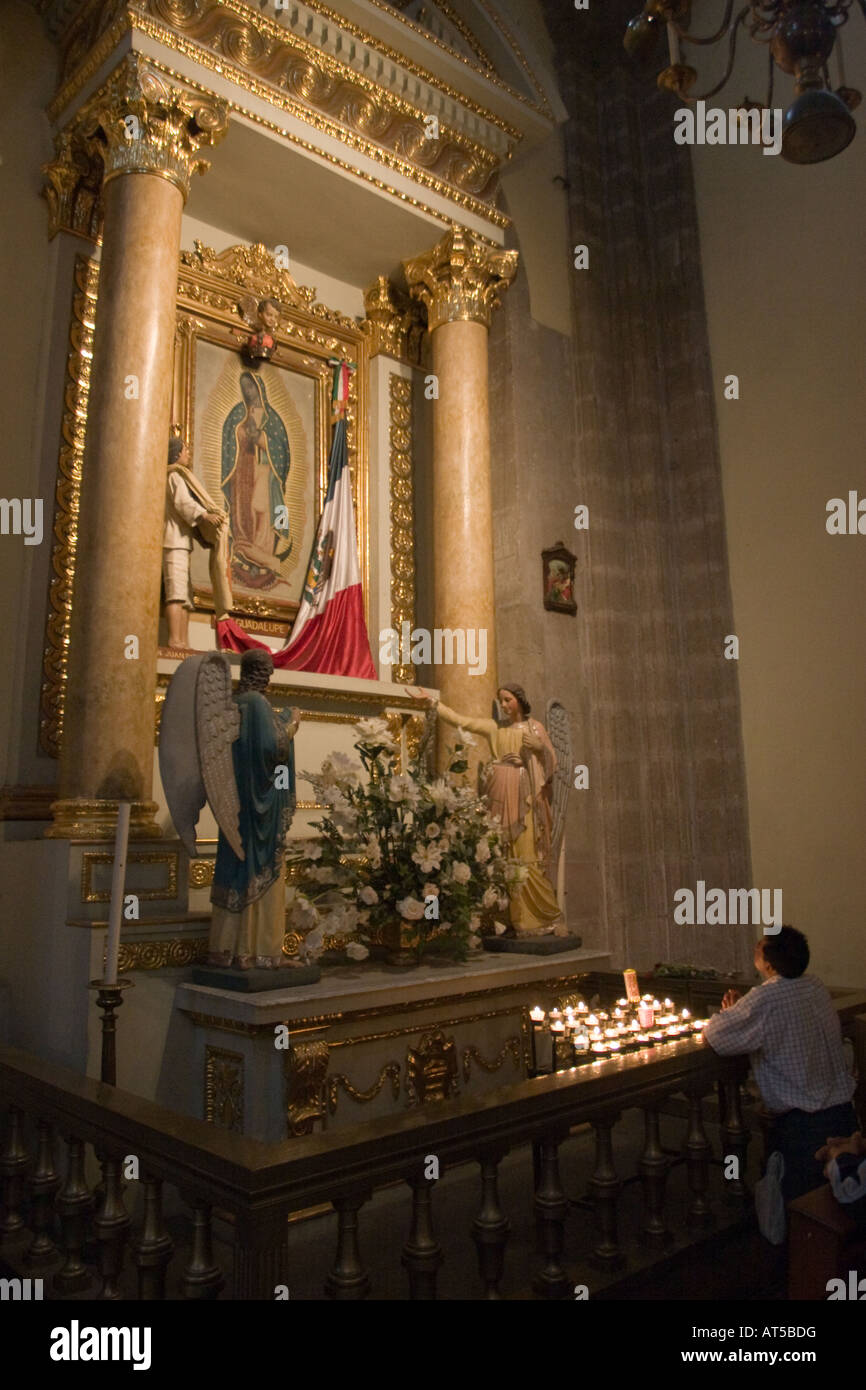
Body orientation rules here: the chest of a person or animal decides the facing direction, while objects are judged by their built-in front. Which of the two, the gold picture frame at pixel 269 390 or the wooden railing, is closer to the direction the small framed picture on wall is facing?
the wooden railing

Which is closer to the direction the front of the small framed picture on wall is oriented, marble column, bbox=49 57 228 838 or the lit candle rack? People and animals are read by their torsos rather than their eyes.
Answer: the lit candle rack

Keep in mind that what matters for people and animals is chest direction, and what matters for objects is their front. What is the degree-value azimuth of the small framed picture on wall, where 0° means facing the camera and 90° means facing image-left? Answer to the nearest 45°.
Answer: approximately 315°

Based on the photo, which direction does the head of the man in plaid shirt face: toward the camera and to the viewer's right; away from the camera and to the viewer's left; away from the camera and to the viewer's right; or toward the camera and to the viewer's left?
away from the camera and to the viewer's left

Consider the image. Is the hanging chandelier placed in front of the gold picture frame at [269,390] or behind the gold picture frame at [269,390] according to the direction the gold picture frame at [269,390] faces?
in front

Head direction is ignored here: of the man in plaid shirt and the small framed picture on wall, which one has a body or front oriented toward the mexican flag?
the man in plaid shirt

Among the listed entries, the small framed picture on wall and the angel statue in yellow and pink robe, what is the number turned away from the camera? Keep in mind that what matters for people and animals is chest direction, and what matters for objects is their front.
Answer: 0

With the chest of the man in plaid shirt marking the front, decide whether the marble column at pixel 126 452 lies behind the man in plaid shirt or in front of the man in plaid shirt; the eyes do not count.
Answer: in front

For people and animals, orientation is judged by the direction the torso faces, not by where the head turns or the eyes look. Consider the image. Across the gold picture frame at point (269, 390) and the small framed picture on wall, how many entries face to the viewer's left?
0

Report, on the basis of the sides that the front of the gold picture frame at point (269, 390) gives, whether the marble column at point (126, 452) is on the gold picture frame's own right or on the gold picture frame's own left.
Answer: on the gold picture frame's own right

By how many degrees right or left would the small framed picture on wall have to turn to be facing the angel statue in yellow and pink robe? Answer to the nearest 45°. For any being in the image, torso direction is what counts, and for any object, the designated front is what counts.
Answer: approximately 45° to its right

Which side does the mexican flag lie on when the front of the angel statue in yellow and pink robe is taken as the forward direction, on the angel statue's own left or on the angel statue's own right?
on the angel statue's own right

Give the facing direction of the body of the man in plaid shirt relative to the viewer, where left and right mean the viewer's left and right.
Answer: facing away from the viewer and to the left of the viewer

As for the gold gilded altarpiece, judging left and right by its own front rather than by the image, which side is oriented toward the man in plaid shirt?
front

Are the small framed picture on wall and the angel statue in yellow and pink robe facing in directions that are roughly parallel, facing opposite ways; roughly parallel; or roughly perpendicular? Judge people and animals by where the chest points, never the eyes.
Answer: roughly perpendicular

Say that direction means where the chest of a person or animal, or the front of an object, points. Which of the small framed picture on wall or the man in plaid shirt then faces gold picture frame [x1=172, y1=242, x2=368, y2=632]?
the man in plaid shirt
